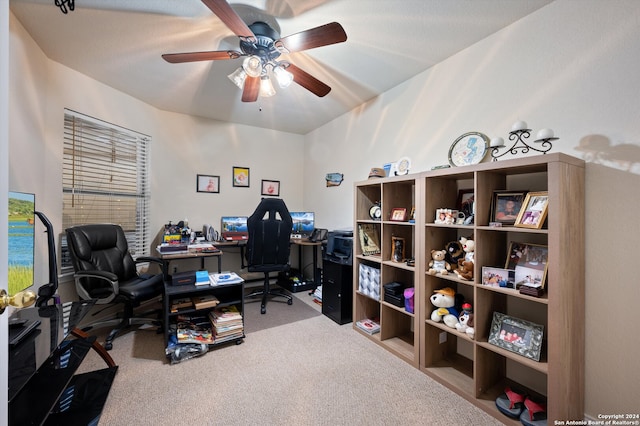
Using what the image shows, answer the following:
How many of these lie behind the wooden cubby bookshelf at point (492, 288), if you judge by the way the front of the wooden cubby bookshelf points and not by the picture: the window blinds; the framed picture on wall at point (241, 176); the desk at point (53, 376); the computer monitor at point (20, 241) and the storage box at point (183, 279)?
0

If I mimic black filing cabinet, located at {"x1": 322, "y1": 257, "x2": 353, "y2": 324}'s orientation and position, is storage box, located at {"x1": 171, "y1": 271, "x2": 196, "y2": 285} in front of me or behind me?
in front

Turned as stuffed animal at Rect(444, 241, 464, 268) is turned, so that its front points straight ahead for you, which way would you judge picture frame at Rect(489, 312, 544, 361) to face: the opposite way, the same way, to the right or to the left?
the same way

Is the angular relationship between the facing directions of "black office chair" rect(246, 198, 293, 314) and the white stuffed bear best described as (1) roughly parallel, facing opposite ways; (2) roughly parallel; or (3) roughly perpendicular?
roughly perpendicular

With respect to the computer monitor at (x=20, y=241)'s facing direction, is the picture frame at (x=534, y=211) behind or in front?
in front

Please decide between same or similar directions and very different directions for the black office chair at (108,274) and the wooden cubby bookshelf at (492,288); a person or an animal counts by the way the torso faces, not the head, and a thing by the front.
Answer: very different directions

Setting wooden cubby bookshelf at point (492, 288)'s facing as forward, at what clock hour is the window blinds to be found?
The window blinds is roughly at 1 o'clock from the wooden cubby bookshelf.

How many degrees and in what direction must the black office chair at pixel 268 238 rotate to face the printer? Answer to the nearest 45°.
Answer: approximately 90° to its right

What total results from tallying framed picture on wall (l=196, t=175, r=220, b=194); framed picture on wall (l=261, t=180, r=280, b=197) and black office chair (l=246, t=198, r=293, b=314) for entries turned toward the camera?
2

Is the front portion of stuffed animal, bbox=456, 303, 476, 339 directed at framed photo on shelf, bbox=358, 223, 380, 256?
no

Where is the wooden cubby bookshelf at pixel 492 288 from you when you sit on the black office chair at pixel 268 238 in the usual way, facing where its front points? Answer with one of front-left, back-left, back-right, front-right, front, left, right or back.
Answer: back-right

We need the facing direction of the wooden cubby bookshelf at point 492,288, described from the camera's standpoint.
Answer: facing the viewer and to the left of the viewer

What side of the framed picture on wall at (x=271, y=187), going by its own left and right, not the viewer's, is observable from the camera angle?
front

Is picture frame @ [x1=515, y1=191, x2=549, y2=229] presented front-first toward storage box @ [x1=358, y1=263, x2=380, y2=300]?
no

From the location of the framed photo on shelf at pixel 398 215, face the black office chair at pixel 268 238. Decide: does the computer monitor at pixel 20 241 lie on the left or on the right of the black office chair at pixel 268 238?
left

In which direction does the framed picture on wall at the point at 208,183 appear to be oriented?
toward the camera
